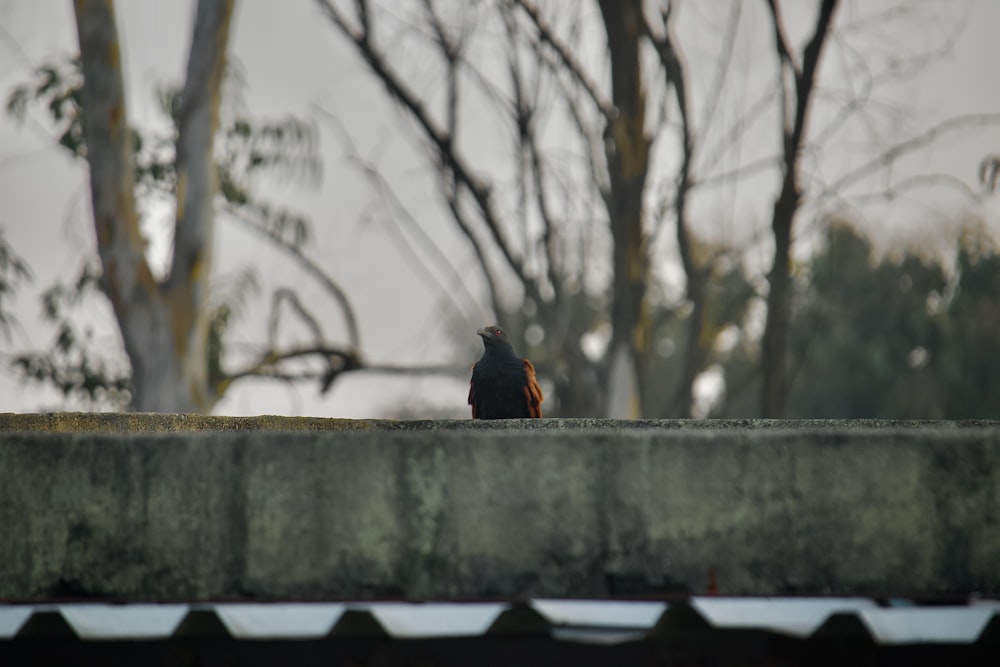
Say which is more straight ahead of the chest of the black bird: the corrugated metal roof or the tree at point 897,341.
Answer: the corrugated metal roof

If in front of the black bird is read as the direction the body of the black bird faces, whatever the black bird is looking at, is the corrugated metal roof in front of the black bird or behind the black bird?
in front

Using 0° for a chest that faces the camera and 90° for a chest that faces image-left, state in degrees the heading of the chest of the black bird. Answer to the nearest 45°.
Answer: approximately 45°

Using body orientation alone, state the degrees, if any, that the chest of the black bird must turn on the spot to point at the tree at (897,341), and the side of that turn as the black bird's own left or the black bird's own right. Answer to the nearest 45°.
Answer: approximately 180°
